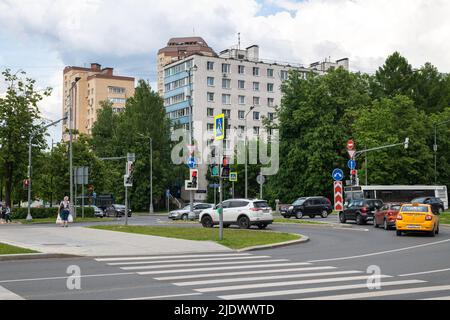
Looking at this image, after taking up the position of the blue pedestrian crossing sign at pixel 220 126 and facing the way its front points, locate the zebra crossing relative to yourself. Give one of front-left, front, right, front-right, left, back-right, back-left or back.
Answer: front-left

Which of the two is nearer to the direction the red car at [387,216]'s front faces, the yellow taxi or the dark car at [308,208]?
the dark car

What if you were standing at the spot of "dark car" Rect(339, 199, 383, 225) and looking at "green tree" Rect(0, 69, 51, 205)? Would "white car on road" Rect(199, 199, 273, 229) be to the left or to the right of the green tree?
left

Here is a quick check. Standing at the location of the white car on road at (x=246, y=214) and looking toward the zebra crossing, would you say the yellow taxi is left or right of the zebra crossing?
left

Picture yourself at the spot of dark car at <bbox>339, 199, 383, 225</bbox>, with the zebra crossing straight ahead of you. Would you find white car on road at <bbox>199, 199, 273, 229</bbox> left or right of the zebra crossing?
right

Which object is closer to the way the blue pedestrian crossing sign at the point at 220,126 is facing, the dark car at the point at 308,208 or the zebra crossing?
the zebra crossing
